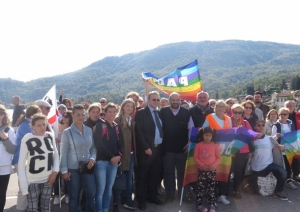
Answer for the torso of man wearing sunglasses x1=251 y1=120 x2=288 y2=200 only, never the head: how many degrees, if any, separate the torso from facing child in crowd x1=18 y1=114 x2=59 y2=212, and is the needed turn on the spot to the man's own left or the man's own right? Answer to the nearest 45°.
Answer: approximately 45° to the man's own right

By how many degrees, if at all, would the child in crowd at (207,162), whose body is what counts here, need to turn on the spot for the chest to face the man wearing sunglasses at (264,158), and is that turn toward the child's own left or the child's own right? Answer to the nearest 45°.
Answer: approximately 135° to the child's own left

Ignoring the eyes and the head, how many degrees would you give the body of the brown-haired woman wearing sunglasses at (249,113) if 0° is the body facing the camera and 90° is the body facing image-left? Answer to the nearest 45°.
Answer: approximately 0°

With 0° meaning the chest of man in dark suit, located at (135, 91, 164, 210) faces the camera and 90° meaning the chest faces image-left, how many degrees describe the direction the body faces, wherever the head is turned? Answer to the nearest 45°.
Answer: approximately 315°

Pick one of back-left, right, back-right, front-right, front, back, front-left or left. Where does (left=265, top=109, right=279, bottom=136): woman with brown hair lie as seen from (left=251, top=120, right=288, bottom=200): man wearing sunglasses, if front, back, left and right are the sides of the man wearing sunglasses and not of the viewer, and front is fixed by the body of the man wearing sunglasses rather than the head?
back
